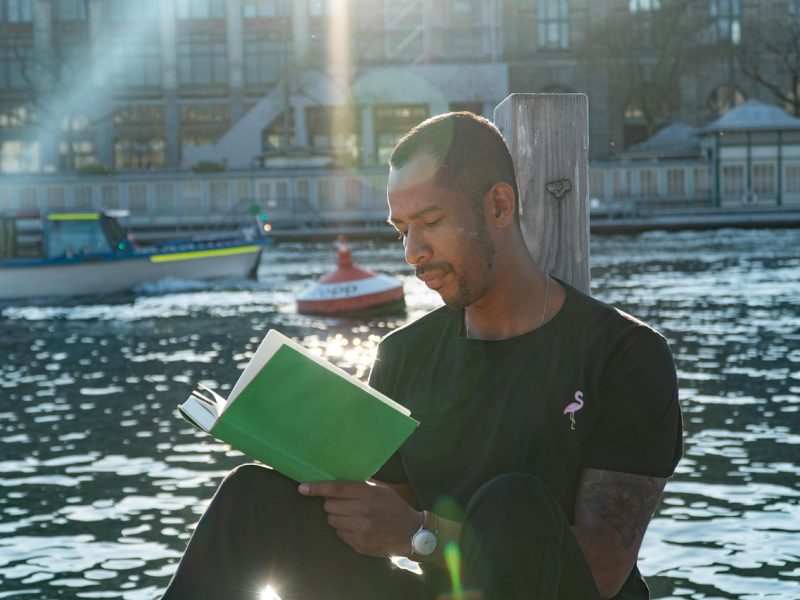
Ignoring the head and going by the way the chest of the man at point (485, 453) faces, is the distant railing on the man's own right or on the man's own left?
on the man's own right

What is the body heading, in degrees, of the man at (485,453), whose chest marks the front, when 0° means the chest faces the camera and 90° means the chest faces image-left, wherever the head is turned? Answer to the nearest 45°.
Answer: approximately 45°

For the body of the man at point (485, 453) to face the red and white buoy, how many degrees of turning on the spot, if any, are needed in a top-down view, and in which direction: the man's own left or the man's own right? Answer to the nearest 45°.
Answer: approximately 135° to the man's own right
